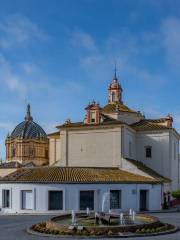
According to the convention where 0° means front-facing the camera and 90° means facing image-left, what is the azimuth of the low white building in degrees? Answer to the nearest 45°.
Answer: approximately 0°

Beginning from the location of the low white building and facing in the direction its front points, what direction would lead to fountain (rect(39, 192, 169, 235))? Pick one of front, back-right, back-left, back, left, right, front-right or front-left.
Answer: front
